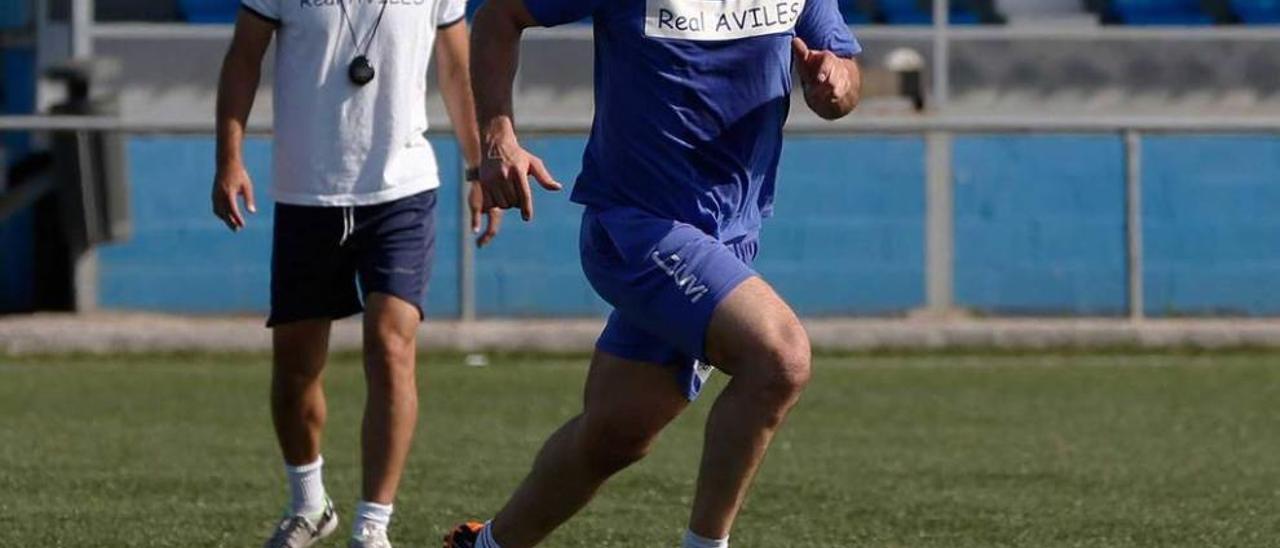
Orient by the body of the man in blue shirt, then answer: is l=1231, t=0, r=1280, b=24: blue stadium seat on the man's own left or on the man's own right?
on the man's own left

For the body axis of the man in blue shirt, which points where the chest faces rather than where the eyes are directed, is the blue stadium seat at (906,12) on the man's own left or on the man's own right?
on the man's own left

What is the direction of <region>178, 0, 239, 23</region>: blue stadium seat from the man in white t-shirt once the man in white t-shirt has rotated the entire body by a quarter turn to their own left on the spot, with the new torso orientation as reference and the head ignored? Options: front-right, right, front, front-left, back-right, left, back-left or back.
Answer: left

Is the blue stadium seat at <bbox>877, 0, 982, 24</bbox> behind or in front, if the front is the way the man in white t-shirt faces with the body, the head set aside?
behind

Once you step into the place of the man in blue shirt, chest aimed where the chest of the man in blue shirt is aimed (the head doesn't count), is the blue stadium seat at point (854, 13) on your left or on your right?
on your left

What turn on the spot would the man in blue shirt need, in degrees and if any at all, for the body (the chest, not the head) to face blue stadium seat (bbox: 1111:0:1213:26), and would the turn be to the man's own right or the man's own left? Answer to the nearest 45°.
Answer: approximately 135° to the man's own left

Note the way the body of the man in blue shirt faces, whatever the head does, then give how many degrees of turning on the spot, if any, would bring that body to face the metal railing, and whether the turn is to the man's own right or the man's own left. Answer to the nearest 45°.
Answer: approximately 135° to the man's own left

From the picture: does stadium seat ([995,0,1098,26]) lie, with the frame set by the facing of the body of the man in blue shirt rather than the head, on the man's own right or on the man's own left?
on the man's own left

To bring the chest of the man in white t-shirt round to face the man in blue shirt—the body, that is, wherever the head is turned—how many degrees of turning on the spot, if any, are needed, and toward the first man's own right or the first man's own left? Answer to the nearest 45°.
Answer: approximately 45° to the first man's own left

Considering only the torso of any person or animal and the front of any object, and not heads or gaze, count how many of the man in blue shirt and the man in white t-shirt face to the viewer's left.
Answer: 0
